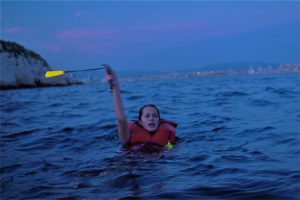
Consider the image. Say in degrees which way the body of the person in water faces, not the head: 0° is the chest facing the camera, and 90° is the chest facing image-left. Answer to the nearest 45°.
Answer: approximately 0°
